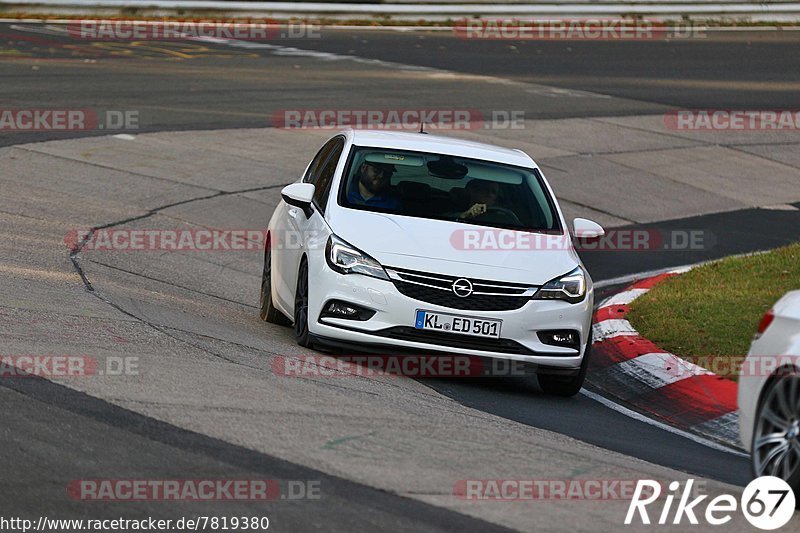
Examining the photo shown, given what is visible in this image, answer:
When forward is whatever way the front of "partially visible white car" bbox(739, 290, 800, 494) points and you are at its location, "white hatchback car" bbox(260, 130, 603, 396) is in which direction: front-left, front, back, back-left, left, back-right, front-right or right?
back

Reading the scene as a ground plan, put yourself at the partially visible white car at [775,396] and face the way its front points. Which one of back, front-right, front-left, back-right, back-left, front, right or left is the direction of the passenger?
back
